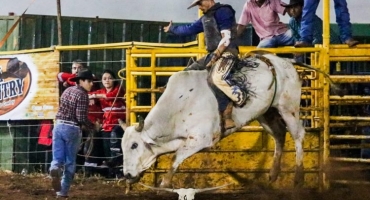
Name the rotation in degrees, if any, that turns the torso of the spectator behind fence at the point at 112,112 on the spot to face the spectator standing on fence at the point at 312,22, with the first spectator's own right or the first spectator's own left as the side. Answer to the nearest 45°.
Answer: approximately 45° to the first spectator's own left

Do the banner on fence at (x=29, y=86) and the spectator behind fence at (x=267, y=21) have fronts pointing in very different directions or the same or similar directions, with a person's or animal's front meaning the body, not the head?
same or similar directions

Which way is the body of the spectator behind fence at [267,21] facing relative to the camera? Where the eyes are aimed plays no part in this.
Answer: toward the camera

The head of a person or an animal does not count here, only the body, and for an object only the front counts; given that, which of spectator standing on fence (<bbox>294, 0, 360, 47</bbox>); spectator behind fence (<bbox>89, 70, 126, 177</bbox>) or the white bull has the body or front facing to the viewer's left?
the white bull

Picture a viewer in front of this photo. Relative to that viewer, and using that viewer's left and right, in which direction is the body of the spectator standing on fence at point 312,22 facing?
facing the viewer

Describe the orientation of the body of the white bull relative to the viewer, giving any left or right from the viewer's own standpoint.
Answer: facing to the left of the viewer

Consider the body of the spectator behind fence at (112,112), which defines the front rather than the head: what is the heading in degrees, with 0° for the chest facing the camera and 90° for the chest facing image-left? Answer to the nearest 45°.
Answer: approximately 0°

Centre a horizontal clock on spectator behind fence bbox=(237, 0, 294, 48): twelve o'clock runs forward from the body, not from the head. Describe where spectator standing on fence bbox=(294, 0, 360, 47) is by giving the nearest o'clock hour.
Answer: spectator standing on fence bbox=(294, 0, 360, 47) is roughly at 10 o'clock from spectator behind fence bbox=(237, 0, 294, 48).

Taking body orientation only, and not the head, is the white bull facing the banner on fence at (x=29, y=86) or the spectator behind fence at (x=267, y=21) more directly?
the banner on fence

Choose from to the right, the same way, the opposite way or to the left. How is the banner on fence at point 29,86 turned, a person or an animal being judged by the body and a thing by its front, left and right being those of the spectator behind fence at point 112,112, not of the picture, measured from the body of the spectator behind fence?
the same way

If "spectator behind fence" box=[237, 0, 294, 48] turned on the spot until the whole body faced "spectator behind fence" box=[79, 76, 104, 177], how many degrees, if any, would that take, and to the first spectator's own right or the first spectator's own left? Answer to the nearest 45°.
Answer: approximately 90° to the first spectator's own right

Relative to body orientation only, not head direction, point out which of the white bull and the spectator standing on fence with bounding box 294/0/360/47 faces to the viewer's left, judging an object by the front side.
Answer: the white bull

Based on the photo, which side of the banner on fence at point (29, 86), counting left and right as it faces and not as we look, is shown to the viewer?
front
